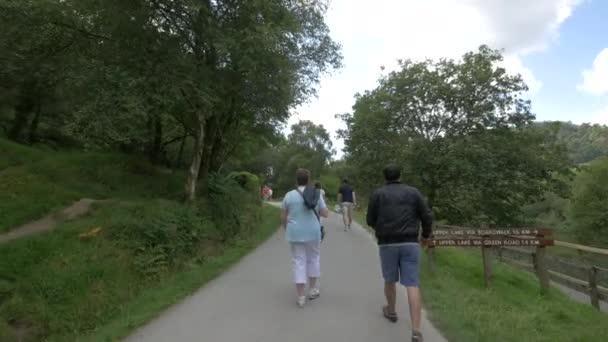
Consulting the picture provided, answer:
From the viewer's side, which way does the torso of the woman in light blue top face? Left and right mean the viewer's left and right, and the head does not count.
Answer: facing away from the viewer

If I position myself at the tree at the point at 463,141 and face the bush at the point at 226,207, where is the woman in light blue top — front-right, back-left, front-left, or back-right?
front-left

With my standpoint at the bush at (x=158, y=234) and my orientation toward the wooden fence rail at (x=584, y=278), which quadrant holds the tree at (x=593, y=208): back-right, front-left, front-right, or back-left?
front-left

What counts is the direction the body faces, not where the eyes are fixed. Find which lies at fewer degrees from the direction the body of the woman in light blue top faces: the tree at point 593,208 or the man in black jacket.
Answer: the tree

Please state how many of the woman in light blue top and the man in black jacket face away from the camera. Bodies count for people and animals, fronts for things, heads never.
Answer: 2

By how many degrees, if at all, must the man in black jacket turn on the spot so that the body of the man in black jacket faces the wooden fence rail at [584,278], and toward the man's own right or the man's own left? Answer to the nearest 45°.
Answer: approximately 45° to the man's own right

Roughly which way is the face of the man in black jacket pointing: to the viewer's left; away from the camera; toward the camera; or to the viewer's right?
away from the camera

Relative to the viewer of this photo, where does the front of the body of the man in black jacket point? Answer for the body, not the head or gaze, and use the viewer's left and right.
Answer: facing away from the viewer

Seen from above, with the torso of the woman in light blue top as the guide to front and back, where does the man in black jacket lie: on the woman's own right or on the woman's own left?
on the woman's own right

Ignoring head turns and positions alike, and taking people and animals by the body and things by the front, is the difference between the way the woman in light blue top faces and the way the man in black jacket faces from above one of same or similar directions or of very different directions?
same or similar directions
